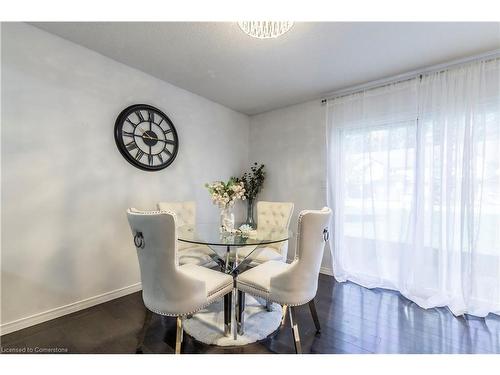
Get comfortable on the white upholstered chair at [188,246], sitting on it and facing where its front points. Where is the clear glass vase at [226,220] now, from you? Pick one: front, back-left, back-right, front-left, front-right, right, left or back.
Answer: front

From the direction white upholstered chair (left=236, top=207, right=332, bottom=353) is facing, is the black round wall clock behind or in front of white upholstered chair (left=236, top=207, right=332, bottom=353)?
in front

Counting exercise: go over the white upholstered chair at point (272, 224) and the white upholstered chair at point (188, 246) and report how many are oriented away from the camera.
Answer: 0

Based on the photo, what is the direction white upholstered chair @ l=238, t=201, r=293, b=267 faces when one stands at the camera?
facing the viewer and to the left of the viewer

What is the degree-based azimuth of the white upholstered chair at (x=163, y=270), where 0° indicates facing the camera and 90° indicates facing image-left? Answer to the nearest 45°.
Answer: approximately 225°

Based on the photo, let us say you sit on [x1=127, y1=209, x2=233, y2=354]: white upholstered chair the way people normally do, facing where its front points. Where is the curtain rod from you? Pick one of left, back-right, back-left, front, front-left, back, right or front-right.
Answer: front-right

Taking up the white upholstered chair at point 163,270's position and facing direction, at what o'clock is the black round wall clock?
The black round wall clock is roughly at 10 o'clock from the white upholstered chair.

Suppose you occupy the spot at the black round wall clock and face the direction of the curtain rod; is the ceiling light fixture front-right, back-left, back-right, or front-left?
front-right

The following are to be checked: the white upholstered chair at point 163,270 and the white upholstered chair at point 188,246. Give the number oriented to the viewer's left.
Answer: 0

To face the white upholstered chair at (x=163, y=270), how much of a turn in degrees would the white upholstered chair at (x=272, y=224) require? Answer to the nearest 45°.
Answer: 0° — it already faces it

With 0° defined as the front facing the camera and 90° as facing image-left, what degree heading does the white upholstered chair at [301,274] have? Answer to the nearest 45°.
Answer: approximately 135°

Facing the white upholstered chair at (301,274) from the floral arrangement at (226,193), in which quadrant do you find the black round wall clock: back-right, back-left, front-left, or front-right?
back-right

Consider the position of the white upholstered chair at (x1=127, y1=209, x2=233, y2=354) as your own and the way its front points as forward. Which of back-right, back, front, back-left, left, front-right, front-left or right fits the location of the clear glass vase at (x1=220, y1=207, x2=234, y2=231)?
front

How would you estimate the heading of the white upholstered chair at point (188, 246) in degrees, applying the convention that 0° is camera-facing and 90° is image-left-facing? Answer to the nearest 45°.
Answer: approximately 315°

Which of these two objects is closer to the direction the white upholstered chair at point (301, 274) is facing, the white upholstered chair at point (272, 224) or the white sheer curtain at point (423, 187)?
the white upholstered chair

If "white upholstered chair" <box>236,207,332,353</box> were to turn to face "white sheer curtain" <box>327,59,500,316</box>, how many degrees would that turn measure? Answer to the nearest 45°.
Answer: approximately 90° to its right

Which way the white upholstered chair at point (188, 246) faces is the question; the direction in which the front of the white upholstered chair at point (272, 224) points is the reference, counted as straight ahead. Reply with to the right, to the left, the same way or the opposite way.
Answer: to the left
